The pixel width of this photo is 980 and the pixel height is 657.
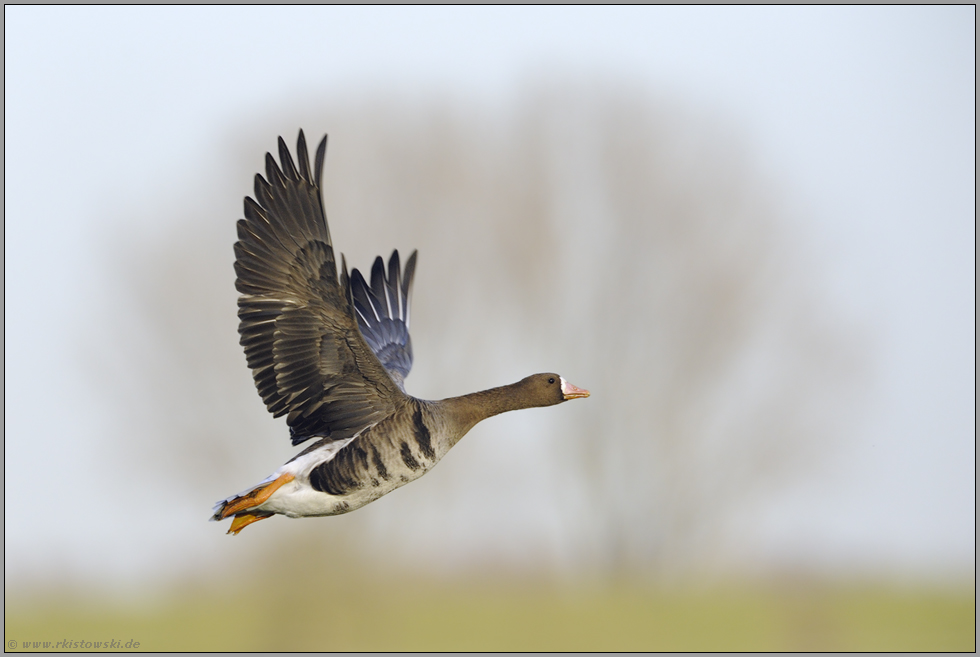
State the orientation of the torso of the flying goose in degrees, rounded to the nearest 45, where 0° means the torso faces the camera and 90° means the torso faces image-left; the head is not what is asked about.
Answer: approximately 270°
